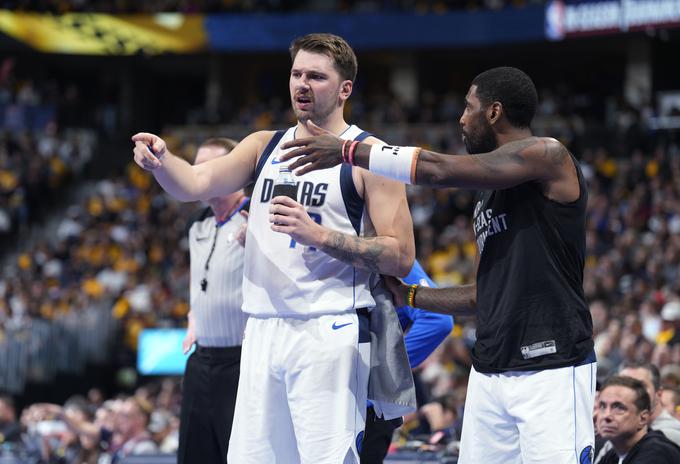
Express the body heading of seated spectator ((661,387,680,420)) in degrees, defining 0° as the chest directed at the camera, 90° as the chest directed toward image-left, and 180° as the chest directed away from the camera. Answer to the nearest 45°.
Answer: approximately 45°

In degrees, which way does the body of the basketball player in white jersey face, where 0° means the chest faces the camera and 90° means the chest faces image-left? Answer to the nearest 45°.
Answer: approximately 45°

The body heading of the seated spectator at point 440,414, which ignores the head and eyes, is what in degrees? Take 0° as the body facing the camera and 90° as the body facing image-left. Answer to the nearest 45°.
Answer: approximately 45°

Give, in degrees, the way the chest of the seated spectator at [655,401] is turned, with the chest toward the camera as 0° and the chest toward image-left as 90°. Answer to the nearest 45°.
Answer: approximately 45°

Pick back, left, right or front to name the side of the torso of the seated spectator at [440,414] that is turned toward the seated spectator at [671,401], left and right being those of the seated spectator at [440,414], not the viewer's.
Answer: left

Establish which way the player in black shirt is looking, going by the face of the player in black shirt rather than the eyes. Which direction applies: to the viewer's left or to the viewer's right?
to the viewer's left
